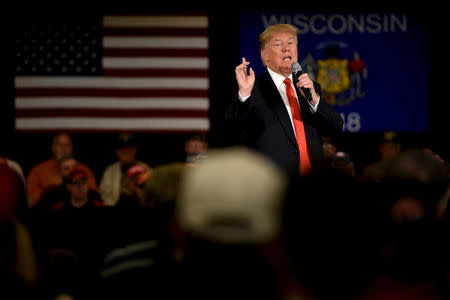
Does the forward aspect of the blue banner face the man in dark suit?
yes

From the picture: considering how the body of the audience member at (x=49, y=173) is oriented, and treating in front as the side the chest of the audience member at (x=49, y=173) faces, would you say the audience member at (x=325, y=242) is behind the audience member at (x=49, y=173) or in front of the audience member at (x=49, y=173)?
in front

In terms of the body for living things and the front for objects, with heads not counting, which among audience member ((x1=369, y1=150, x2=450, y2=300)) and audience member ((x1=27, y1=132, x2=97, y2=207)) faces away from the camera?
audience member ((x1=369, y1=150, x2=450, y2=300))

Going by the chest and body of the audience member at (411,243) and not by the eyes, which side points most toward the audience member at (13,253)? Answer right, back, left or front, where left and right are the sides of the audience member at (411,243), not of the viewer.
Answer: left

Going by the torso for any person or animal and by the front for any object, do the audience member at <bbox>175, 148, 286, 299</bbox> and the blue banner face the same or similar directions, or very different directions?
very different directions

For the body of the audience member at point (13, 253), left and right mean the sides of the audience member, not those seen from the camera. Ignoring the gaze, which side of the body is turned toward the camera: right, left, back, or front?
back

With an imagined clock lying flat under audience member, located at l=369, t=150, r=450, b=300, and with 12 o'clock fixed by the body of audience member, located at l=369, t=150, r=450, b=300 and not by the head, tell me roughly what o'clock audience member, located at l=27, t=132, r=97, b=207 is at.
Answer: audience member, located at l=27, t=132, r=97, b=207 is roughly at 11 o'clock from audience member, located at l=369, t=150, r=450, b=300.

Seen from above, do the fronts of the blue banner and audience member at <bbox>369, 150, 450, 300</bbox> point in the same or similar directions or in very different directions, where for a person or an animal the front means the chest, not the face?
very different directions

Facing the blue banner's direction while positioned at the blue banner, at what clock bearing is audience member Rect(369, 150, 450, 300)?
The audience member is roughly at 12 o'clock from the blue banner.

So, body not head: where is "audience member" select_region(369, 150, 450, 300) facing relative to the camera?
away from the camera
